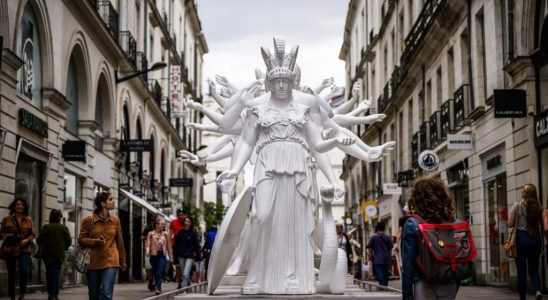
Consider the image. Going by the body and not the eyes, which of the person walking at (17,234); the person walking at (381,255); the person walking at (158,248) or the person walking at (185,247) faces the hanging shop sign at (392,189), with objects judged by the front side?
the person walking at (381,255)

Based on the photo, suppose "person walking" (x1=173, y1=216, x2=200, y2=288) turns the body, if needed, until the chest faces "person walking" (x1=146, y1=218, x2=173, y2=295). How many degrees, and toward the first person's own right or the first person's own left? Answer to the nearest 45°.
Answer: approximately 90° to the first person's own right

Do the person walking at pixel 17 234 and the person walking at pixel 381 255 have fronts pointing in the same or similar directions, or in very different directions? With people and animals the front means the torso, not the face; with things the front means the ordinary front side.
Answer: very different directions

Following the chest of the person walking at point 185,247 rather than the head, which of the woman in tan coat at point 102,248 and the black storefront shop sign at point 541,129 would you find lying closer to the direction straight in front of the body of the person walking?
the woman in tan coat

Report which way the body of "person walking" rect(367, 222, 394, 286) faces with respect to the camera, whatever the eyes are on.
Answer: away from the camera

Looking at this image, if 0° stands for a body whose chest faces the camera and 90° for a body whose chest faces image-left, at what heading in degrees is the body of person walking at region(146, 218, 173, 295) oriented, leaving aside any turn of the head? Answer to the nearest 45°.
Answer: approximately 0°

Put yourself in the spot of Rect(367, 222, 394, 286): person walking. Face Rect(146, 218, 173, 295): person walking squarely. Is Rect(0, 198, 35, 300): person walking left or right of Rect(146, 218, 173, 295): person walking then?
left

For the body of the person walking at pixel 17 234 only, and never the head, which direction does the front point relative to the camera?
toward the camera

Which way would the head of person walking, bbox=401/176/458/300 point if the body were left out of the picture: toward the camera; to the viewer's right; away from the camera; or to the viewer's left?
away from the camera

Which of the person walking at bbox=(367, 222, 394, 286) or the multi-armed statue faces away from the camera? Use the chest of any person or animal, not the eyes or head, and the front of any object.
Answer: the person walking
